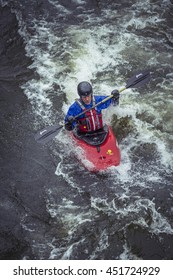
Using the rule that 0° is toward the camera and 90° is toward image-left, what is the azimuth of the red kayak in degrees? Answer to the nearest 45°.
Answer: approximately 0°
